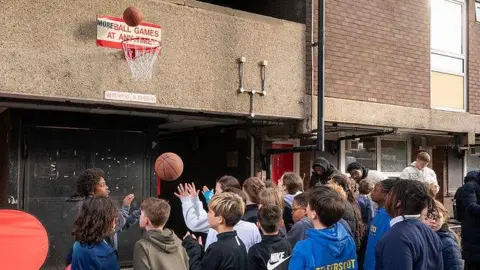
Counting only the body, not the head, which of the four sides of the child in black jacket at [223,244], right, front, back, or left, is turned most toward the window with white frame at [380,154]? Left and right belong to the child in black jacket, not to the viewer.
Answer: right

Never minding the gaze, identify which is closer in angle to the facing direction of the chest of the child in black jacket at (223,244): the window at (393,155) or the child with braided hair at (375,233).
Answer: the window

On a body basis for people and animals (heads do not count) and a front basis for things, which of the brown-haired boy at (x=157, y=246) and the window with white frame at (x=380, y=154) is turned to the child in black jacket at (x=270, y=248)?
the window with white frame

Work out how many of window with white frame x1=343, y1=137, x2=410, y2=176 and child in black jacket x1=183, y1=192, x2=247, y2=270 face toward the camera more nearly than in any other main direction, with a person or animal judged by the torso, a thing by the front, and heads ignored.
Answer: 1

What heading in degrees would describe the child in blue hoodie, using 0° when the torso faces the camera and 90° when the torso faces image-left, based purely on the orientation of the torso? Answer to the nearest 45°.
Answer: approximately 135°

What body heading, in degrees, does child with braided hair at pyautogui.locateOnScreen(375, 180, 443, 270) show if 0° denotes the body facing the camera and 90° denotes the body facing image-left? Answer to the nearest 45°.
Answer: approximately 135°

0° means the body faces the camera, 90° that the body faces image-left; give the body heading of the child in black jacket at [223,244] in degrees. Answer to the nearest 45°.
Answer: approximately 135°

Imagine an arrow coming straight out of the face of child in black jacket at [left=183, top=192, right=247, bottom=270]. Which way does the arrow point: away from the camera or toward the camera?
away from the camera

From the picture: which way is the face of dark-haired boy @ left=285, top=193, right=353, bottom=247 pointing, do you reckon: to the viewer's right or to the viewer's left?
to the viewer's left

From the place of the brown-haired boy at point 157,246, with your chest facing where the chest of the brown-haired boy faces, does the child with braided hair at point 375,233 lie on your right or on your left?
on your right

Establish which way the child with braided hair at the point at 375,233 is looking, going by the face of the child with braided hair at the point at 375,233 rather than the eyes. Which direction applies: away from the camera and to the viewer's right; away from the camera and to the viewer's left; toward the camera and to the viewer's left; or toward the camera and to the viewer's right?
away from the camera and to the viewer's left
